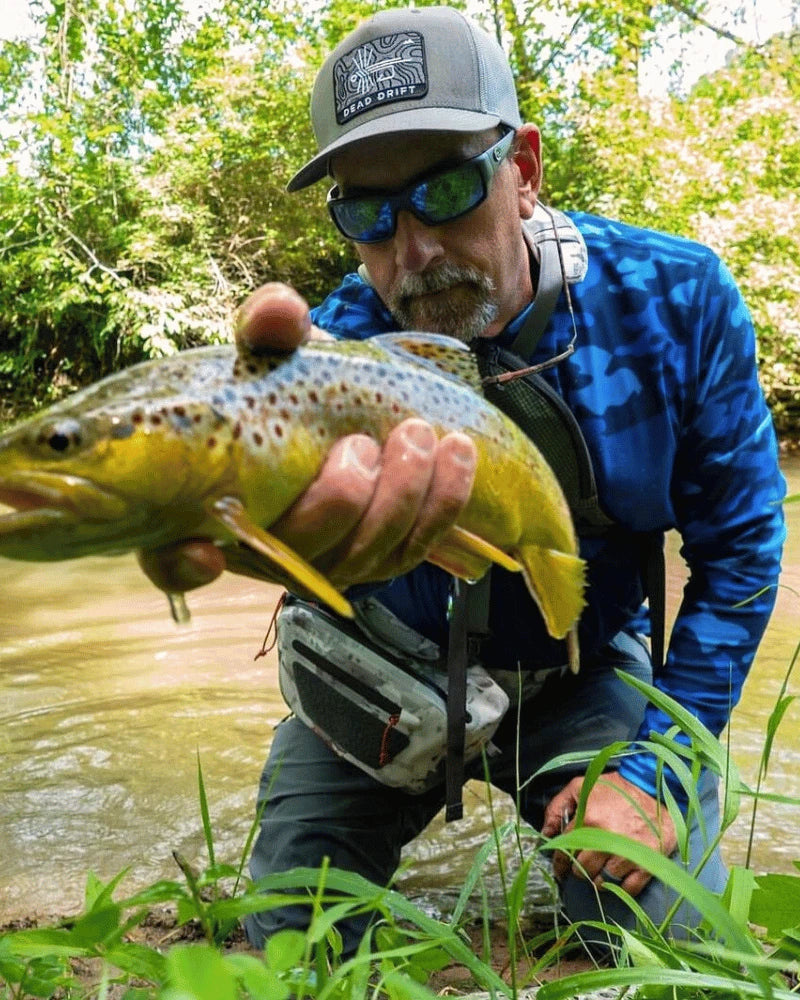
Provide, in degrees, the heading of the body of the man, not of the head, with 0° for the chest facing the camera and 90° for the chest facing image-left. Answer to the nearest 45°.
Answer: approximately 45°

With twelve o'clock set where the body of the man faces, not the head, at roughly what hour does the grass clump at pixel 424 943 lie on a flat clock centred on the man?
The grass clump is roughly at 11 o'clock from the man.
